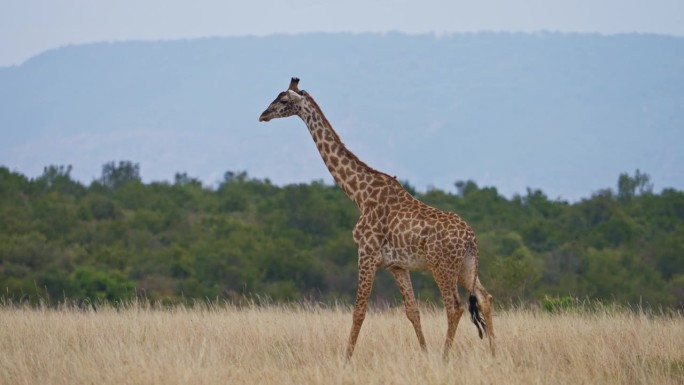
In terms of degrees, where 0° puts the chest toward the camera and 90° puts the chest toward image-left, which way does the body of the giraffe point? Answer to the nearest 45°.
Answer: approximately 90°
